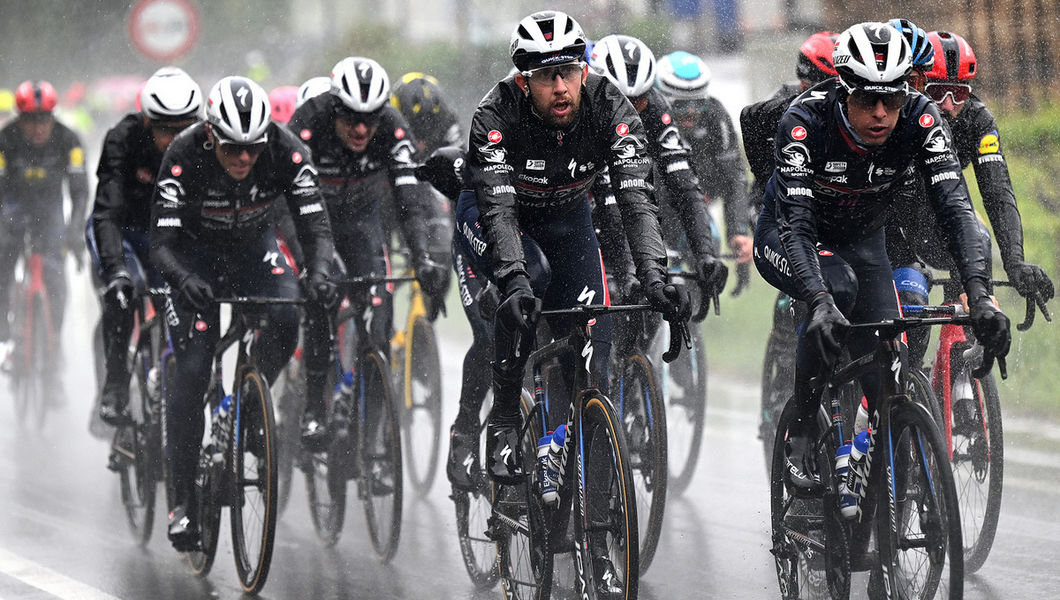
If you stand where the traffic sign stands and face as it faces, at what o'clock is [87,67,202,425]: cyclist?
The cyclist is roughly at 12 o'clock from the traffic sign.

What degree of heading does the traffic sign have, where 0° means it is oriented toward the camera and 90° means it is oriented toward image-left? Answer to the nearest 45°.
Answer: approximately 0°

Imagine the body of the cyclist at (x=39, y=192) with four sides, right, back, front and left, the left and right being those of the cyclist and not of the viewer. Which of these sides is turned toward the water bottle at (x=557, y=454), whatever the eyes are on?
front

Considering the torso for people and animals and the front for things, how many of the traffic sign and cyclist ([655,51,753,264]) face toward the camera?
2

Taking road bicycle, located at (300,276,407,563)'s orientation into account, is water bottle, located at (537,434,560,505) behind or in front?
in front
